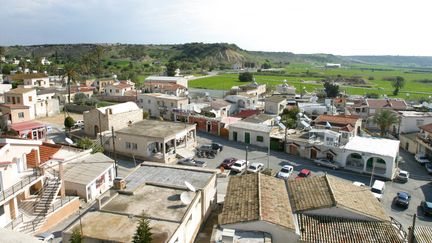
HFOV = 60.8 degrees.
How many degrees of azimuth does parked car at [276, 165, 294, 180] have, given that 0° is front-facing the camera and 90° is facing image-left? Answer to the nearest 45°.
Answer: approximately 45°

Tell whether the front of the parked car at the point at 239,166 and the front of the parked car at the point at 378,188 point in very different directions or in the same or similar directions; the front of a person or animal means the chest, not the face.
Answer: same or similar directions

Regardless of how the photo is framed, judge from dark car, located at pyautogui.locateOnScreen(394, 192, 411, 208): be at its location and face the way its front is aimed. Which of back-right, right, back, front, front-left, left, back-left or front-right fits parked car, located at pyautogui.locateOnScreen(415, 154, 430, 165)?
back

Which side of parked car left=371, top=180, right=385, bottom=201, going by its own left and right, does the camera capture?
front

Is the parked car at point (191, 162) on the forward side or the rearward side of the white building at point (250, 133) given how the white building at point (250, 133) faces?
on the forward side

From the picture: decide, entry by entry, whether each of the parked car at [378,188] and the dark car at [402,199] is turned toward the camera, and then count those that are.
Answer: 2

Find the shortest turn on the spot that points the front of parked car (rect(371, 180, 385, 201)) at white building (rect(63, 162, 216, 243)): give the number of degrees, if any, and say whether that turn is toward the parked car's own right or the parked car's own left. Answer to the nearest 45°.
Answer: approximately 45° to the parked car's own right

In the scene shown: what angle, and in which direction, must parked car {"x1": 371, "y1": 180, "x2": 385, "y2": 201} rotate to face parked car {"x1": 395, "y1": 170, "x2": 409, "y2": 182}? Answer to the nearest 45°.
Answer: approximately 180°

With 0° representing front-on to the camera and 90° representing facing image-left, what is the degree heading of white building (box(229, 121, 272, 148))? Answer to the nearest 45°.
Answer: approximately 45°
